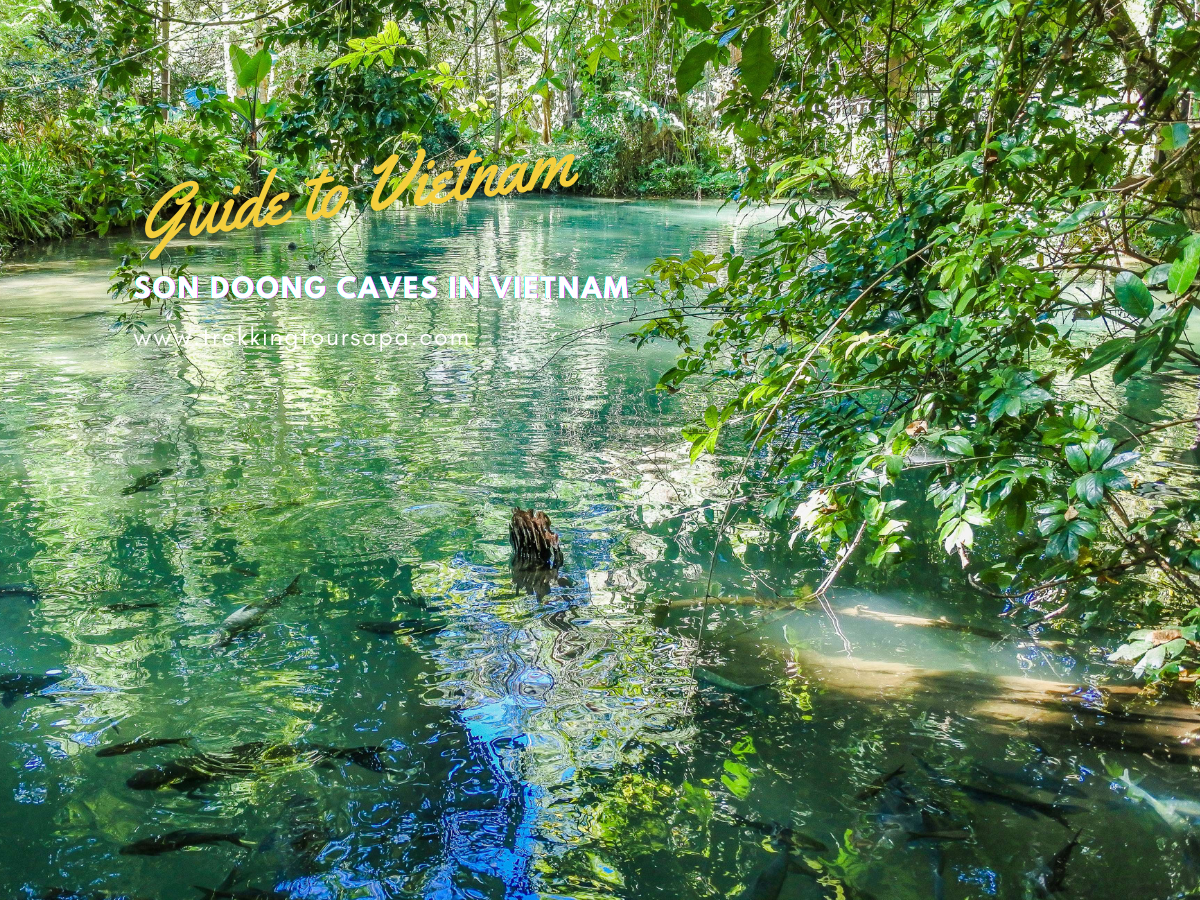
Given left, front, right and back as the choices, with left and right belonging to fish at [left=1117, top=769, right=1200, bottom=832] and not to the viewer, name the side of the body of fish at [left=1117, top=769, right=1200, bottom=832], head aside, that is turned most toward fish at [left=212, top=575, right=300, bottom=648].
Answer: back

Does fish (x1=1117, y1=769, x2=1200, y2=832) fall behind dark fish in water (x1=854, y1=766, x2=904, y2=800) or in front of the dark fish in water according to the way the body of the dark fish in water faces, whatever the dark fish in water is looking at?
behind

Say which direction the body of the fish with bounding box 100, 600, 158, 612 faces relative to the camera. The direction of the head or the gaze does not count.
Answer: to the viewer's left

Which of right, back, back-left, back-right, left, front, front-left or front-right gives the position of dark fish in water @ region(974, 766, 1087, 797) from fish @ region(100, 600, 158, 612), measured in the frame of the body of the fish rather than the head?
back-left

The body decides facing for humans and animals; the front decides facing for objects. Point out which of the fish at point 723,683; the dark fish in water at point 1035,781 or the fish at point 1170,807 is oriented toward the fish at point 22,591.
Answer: the fish at point 723,683

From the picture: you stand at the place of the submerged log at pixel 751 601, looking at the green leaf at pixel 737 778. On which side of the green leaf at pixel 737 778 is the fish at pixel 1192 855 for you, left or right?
left

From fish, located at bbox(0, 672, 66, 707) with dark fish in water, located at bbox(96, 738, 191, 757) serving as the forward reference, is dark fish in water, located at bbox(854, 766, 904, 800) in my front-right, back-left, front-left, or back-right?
front-left

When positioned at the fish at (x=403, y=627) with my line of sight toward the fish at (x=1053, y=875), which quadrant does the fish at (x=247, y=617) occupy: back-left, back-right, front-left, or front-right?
back-right

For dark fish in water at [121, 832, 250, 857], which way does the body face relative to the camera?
to the viewer's left

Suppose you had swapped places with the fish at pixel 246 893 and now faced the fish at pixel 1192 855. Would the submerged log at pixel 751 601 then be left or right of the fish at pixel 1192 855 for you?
left

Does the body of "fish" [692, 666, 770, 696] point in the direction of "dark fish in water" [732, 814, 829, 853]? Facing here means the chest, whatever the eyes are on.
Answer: no
